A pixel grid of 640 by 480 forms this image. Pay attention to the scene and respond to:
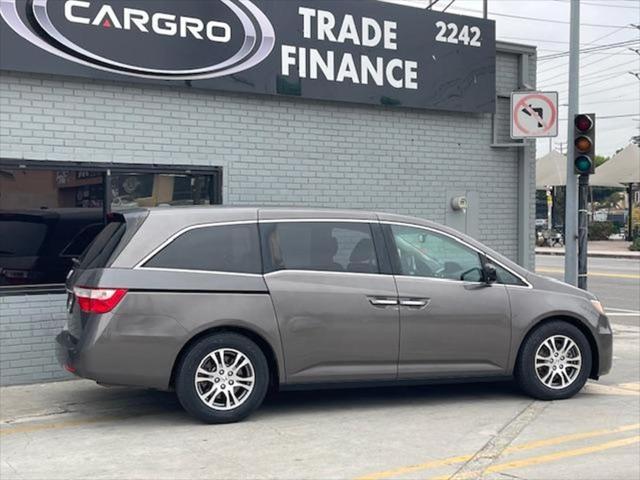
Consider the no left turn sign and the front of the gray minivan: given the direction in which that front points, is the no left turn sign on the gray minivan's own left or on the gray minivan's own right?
on the gray minivan's own left

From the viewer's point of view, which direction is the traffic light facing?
toward the camera

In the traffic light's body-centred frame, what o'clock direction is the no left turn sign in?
The no left turn sign is roughly at 4 o'clock from the traffic light.

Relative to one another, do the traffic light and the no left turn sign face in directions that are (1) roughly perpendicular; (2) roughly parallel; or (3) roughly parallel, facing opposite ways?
roughly parallel

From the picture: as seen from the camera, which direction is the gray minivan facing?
to the viewer's right

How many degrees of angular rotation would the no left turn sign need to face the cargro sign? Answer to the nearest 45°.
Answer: approximately 45° to its right

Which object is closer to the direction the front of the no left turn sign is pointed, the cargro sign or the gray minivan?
the gray minivan

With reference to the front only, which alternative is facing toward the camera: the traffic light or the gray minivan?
the traffic light

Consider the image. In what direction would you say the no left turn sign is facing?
toward the camera

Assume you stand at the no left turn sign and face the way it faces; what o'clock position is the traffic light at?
The traffic light is roughly at 10 o'clock from the no left turn sign.

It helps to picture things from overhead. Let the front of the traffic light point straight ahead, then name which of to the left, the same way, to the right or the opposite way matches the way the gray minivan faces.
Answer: to the left

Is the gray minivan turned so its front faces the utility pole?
no

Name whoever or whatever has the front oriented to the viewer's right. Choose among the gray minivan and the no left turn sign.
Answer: the gray minivan

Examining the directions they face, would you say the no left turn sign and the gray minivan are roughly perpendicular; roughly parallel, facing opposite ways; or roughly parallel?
roughly perpendicular

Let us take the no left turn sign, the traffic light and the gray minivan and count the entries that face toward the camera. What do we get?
2

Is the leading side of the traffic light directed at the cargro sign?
no
